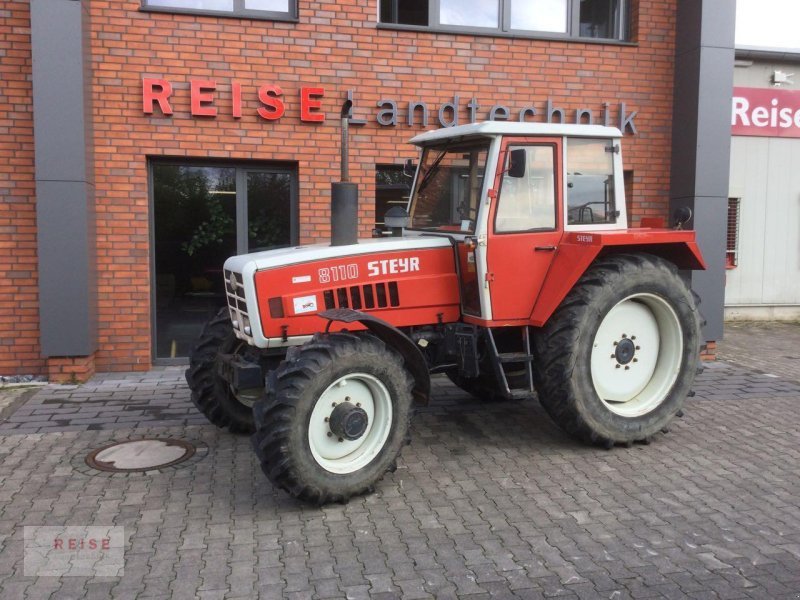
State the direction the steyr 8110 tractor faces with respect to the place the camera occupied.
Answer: facing the viewer and to the left of the viewer

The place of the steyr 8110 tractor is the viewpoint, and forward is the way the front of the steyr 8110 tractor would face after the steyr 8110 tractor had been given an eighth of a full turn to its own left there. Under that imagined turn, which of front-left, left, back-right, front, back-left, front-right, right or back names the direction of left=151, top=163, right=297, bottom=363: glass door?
back-right

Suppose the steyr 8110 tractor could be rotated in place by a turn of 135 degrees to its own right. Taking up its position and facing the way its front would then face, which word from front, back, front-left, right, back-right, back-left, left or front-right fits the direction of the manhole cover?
left
